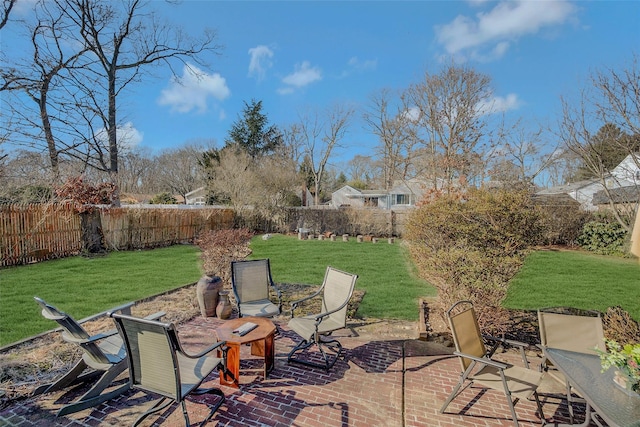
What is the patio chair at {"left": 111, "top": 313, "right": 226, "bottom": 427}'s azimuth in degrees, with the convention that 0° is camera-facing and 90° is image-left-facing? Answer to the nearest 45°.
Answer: approximately 225°

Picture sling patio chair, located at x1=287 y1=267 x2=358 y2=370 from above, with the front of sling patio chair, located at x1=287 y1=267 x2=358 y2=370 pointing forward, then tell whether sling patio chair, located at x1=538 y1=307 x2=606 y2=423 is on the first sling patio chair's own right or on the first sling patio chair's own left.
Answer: on the first sling patio chair's own left

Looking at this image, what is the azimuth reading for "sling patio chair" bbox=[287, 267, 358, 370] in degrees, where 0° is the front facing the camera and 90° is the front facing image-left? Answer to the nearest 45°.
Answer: approximately 45°

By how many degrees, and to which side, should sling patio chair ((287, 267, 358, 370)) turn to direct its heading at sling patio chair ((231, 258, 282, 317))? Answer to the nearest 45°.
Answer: approximately 90° to its right

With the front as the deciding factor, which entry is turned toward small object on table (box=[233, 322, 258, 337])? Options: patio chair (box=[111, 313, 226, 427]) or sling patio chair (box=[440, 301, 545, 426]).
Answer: the patio chair

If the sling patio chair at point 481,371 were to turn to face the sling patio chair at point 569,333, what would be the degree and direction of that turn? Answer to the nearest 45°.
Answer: approximately 90° to its left

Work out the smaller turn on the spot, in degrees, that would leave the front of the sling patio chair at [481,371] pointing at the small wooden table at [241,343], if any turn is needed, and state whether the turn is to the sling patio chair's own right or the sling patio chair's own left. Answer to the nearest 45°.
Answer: approximately 135° to the sling patio chair's own right

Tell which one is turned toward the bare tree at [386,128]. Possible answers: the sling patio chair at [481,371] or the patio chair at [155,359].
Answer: the patio chair

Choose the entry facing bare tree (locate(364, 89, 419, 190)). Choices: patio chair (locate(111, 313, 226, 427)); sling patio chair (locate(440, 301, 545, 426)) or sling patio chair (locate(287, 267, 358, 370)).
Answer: the patio chair

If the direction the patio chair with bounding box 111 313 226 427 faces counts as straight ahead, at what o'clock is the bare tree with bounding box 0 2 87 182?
The bare tree is roughly at 10 o'clock from the patio chair.

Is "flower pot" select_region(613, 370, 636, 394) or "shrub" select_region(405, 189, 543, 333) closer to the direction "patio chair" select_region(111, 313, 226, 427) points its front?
the shrub

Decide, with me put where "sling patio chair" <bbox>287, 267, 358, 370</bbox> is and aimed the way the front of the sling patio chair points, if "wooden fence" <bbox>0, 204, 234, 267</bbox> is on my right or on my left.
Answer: on my right
